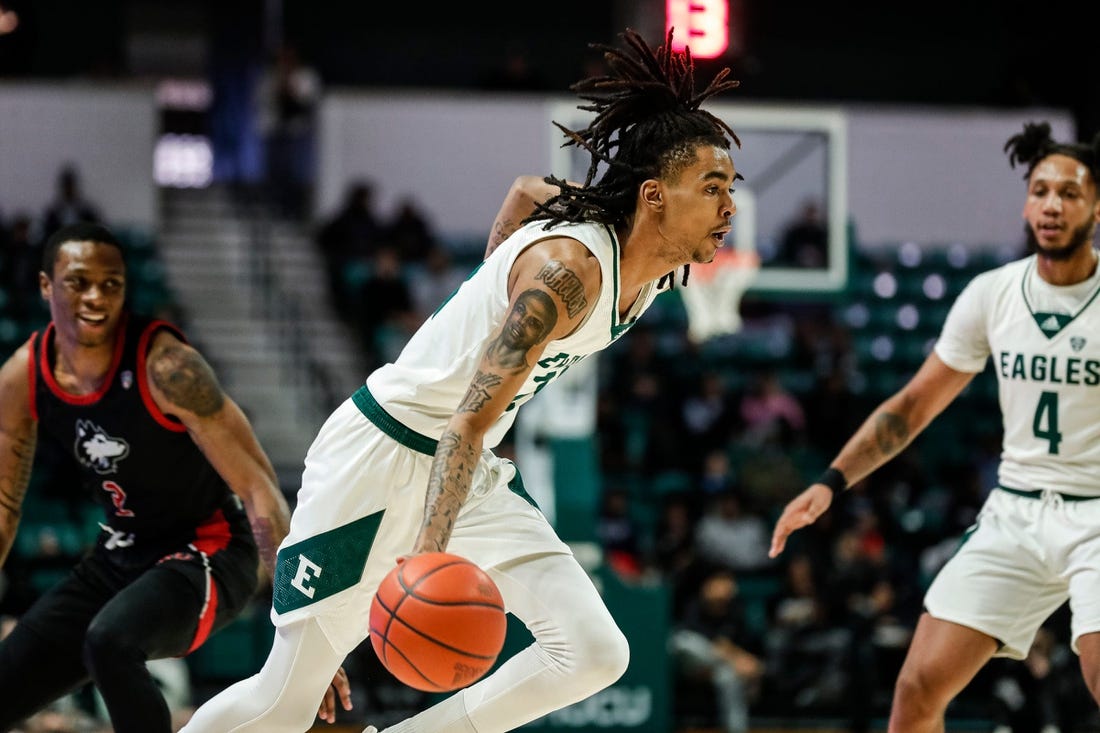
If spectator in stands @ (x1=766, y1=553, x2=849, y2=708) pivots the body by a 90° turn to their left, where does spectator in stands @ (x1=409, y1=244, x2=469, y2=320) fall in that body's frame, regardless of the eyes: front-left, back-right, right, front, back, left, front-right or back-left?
back-left

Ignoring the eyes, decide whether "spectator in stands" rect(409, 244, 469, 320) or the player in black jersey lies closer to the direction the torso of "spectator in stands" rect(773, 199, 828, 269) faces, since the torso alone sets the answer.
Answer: the player in black jersey

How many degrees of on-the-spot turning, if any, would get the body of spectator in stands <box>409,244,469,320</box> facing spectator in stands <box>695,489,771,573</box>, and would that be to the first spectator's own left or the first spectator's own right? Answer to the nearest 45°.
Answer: approximately 45° to the first spectator's own left

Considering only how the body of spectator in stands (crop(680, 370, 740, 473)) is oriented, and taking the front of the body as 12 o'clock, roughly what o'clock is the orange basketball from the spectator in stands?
The orange basketball is roughly at 12 o'clock from the spectator in stands.

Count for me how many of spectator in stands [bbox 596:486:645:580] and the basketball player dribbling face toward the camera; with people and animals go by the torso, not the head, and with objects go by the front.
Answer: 1

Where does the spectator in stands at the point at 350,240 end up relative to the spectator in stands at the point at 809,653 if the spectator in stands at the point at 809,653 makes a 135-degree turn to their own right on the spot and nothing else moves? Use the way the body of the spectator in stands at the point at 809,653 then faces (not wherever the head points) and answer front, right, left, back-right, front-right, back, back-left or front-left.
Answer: front

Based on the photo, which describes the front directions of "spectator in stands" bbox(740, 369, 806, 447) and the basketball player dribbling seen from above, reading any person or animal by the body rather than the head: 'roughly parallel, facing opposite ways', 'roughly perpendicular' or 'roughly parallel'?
roughly perpendicular

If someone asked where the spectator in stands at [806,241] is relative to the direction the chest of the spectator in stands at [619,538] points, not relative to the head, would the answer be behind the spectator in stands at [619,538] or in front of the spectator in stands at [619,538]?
behind

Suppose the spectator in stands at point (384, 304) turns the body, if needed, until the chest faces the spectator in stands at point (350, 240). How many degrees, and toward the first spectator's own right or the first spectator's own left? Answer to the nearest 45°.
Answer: approximately 180°

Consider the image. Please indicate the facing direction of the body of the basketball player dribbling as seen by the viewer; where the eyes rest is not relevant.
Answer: to the viewer's right

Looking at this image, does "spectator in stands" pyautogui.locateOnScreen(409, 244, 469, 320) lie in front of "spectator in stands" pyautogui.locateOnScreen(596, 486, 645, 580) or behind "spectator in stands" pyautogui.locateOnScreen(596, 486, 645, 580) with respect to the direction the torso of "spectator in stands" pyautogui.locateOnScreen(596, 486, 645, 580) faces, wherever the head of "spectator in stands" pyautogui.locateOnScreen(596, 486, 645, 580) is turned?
behind
